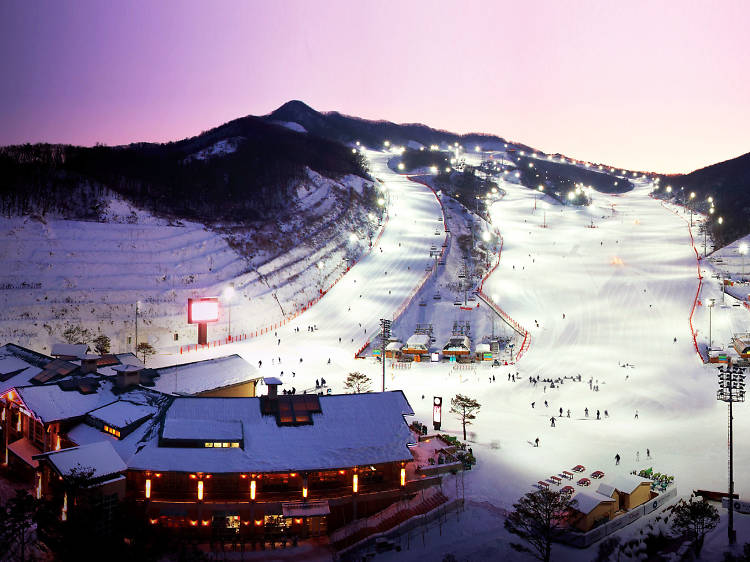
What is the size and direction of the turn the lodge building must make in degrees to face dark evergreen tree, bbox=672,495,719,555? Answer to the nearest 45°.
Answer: approximately 90° to its left

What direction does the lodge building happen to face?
toward the camera

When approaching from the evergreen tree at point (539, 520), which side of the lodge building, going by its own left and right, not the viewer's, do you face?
left

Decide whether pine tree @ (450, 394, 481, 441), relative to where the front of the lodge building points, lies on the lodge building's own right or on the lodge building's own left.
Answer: on the lodge building's own left

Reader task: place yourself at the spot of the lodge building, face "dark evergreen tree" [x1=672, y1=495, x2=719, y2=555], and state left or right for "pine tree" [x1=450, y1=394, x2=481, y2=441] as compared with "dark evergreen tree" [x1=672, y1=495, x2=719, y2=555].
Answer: left

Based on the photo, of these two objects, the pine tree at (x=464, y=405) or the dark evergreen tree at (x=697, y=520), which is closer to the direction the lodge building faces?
the dark evergreen tree

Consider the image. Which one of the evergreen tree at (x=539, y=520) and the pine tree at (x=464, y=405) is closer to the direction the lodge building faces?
the evergreen tree
